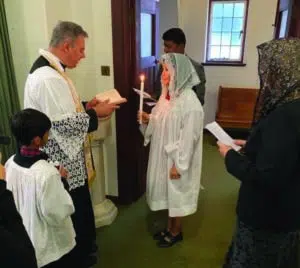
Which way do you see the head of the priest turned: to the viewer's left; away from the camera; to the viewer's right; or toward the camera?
to the viewer's right

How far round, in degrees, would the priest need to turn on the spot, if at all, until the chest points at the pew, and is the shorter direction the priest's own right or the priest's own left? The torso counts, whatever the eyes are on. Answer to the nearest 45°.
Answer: approximately 45° to the priest's own left

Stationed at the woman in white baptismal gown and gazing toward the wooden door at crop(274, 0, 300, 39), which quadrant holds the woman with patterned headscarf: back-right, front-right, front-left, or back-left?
back-right

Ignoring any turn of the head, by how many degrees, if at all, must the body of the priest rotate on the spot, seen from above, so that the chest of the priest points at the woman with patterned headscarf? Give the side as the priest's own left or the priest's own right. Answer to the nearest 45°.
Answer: approximately 45° to the priest's own right

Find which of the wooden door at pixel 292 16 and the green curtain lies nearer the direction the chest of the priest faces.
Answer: the wooden door

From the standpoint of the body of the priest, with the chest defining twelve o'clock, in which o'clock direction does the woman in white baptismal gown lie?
The woman in white baptismal gown is roughly at 12 o'clock from the priest.

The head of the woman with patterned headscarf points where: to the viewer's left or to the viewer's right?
to the viewer's left

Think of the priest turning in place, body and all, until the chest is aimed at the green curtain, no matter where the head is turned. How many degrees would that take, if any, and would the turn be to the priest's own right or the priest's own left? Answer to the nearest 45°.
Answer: approximately 135° to the priest's own left

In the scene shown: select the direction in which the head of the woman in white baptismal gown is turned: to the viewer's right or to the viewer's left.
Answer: to the viewer's left

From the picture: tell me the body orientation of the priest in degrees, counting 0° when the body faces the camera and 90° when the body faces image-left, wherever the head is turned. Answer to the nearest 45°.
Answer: approximately 270°

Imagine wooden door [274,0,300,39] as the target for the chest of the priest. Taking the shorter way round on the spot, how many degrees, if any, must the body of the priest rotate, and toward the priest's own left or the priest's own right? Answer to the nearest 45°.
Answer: approximately 45° to the priest's own left

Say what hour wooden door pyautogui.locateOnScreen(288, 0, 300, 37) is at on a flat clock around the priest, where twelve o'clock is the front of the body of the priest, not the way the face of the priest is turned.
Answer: The wooden door is roughly at 11 o'clock from the priest.

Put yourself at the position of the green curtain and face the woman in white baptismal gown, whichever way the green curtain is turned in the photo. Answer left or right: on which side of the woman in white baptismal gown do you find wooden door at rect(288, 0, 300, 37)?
left
